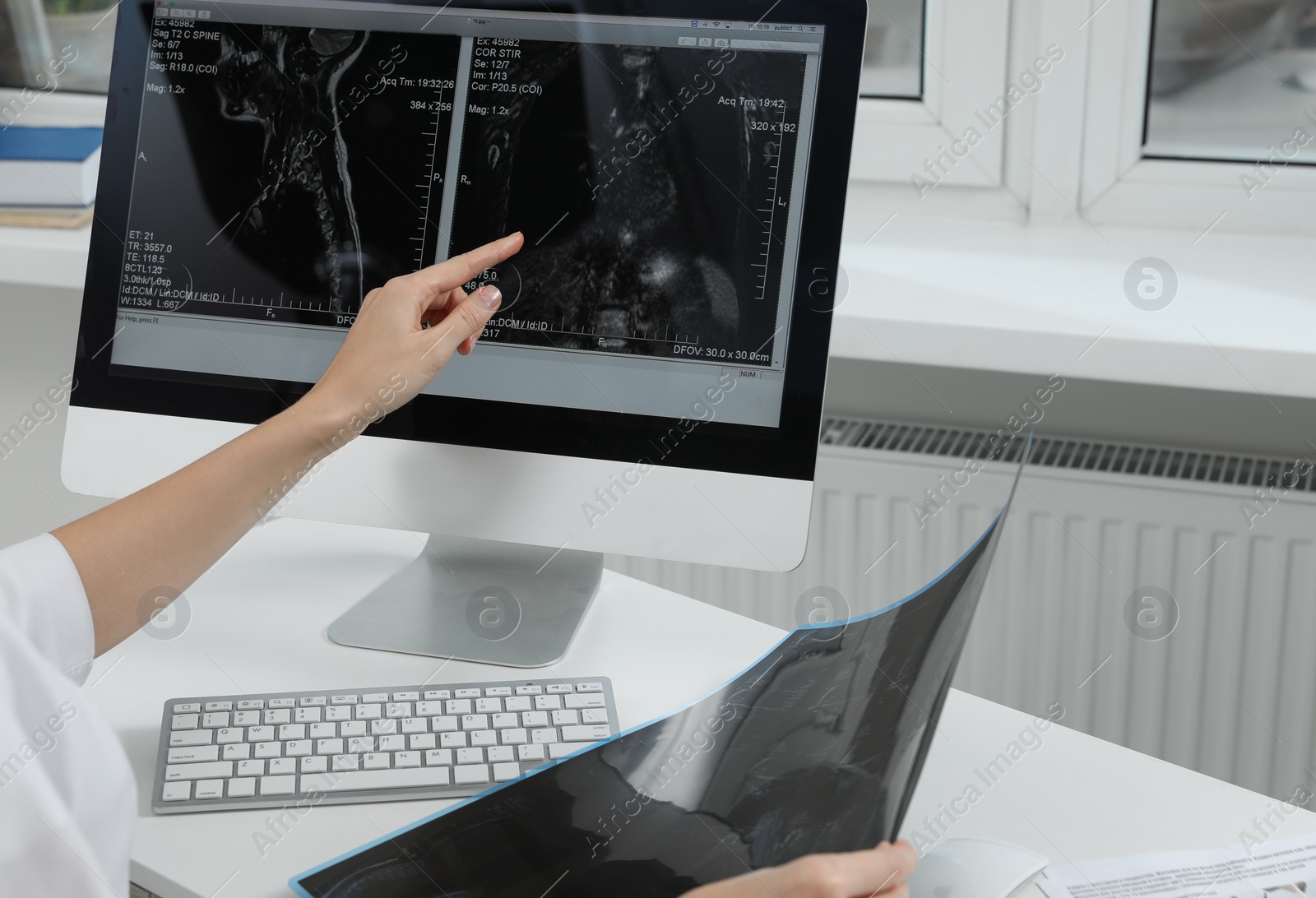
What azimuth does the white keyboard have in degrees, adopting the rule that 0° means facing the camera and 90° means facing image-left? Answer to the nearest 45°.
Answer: approximately 0°

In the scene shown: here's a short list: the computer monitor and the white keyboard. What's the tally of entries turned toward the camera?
2

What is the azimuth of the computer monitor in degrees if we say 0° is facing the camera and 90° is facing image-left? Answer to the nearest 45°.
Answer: approximately 0°

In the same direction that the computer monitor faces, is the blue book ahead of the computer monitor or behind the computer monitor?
behind

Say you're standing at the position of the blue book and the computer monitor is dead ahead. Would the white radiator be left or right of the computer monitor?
left

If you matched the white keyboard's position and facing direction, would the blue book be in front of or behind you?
behind

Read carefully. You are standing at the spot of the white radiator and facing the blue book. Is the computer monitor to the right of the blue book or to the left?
left
